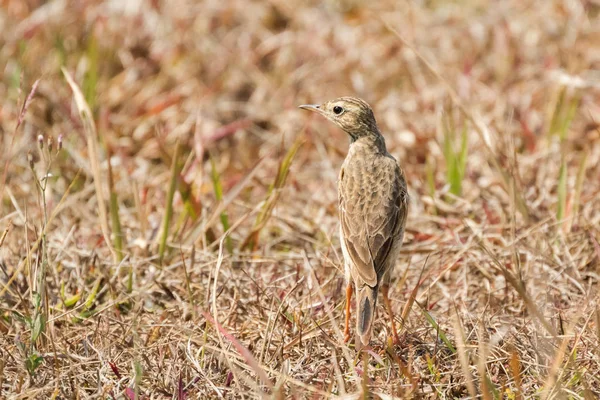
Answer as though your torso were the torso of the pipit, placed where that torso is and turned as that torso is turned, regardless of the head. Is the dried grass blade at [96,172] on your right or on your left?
on your left

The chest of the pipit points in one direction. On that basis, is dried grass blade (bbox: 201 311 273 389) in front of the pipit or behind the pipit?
behind

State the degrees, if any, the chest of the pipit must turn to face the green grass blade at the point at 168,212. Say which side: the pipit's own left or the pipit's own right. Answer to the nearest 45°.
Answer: approximately 90° to the pipit's own left

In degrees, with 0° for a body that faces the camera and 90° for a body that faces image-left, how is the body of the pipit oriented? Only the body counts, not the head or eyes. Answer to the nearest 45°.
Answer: approximately 180°

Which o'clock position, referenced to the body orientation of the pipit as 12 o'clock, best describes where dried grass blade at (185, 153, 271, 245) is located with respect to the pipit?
The dried grass blade is roughly at 10 o'clock from the pipit.
